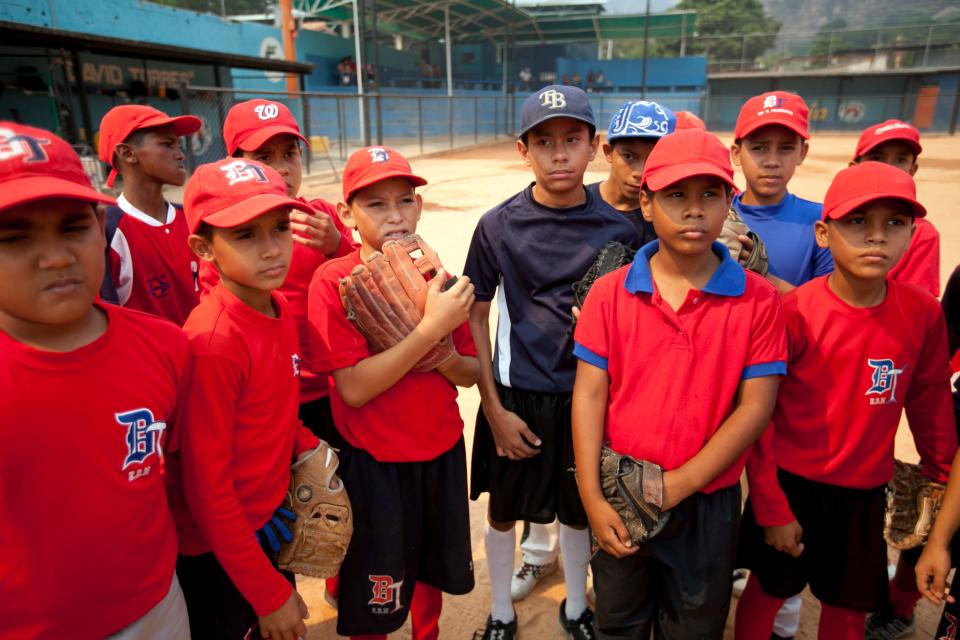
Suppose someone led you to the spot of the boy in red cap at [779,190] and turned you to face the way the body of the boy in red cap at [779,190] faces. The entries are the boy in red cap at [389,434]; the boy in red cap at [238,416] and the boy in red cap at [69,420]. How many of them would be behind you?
0

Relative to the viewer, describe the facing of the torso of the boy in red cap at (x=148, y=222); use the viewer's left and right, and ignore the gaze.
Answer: facing the viewer and to the right of the viewer

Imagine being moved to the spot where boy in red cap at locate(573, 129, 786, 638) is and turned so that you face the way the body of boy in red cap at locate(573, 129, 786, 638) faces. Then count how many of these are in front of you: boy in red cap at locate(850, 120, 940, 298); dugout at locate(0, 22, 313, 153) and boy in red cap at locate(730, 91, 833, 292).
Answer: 0

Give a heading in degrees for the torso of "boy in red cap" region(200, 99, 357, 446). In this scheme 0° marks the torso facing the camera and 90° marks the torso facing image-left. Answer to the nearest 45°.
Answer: approximately 315°

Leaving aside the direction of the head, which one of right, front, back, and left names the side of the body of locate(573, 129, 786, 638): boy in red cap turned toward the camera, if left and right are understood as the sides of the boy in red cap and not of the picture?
front

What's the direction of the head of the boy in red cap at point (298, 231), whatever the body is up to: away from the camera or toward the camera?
toward the camera

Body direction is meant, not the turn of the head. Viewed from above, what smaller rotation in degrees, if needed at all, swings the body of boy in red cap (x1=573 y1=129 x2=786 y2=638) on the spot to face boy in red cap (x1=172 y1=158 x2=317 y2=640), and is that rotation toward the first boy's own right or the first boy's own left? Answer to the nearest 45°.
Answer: approximately 45° to the first boy's own right

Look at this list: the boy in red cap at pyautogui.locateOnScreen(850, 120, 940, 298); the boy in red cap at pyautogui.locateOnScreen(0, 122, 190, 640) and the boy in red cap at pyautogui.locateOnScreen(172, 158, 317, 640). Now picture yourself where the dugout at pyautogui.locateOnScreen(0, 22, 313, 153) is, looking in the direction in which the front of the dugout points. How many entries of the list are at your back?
0

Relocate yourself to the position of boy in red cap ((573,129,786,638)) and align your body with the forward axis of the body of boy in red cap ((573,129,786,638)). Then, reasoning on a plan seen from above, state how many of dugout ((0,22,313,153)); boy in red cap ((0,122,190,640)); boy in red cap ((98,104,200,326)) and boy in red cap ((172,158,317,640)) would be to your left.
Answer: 0

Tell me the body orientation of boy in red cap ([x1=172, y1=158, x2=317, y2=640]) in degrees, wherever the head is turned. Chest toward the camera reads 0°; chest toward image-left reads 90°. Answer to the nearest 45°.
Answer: approximately 315°

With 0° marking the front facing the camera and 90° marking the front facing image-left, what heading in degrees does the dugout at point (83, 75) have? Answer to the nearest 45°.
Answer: approximately 315°

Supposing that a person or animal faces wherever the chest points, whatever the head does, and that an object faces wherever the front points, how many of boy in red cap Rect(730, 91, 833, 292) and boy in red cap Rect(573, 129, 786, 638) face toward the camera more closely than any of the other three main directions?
2

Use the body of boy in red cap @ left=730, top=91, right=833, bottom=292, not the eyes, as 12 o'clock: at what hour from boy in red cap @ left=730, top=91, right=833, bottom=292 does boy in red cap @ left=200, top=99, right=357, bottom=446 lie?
boy in red cap @ left=200, top=99, right=357, bottom=446 is roughly at 2 o'clock from boy in red cap @ left=730, top=91, right=833, bottom=292.

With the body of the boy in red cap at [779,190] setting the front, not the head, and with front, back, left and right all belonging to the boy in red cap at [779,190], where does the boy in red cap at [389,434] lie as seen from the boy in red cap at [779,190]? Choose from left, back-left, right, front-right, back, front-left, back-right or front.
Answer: front-right

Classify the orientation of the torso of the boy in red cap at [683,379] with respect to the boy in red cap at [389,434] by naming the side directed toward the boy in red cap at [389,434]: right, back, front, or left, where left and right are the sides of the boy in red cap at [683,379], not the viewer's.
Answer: right
